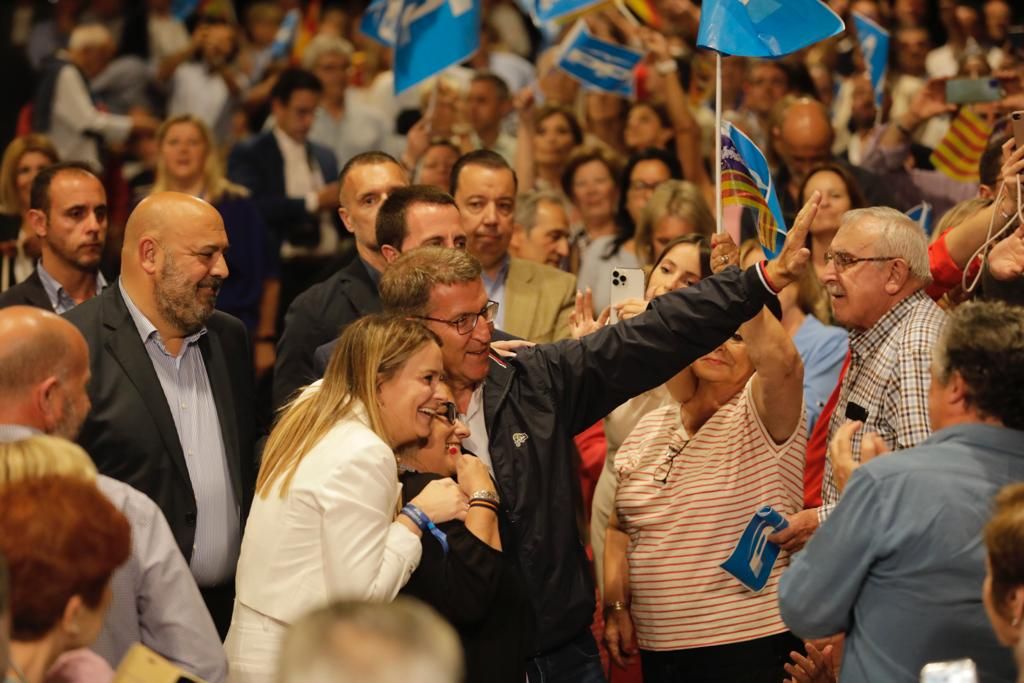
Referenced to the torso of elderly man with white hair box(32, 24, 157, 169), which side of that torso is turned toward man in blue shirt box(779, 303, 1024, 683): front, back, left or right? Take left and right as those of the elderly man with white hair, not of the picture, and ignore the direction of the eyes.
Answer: right

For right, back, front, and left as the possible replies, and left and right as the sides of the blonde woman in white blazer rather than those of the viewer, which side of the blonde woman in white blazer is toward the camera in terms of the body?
right

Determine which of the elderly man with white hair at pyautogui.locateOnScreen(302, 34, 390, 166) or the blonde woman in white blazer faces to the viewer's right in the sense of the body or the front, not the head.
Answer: the blonde woman in white blazer

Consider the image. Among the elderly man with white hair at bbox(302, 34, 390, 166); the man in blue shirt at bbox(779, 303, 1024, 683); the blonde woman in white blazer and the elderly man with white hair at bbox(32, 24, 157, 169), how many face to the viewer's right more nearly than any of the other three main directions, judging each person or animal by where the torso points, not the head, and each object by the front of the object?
2

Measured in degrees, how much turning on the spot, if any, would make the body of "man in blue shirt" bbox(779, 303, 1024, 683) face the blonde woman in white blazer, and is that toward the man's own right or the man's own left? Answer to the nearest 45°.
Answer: approximately 45° to the man's own left

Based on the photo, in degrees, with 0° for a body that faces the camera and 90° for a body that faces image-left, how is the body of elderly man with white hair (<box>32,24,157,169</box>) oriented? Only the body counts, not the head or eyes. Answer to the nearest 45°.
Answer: approximately 270°

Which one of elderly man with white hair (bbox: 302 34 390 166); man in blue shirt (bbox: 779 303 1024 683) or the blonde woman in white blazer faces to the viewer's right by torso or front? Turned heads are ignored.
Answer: the blonde woman in white blazer

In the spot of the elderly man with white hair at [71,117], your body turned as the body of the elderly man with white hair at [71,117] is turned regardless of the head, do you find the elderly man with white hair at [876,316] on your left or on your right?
on your right

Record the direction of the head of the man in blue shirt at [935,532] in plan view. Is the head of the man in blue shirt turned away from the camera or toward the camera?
away from the camera

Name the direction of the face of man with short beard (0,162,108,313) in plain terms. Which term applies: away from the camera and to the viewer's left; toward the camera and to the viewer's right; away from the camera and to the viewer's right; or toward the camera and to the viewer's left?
toward the camera and to the viewer's right

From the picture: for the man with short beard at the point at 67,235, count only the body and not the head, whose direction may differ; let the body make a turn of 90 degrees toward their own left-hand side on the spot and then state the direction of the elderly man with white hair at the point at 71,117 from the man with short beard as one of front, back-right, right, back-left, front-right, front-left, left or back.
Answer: front-left
